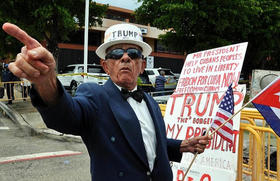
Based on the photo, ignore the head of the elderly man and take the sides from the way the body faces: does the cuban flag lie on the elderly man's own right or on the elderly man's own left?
on the elderly man's own left

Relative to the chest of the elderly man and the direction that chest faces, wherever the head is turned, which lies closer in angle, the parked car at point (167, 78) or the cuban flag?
the cuban flag

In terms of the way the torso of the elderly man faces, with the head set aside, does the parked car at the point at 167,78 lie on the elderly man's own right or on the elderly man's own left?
on the elderly man's own left

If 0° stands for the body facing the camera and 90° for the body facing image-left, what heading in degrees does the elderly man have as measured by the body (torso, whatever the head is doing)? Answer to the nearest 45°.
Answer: approximately 315°
